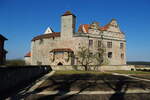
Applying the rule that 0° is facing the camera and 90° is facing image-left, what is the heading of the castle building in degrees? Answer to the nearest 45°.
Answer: approximately 0°

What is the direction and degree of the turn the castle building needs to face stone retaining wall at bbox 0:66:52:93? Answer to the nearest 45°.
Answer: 0° — it already faces it
